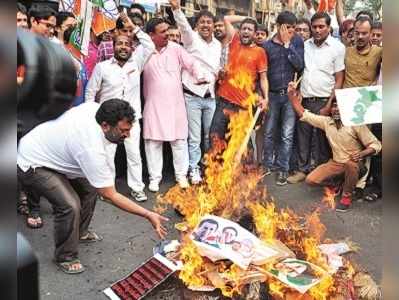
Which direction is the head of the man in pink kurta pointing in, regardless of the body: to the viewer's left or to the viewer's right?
to the viewer's right

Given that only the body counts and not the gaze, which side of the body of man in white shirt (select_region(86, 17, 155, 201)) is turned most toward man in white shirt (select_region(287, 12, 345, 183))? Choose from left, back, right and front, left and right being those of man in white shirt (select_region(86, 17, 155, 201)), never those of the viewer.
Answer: left

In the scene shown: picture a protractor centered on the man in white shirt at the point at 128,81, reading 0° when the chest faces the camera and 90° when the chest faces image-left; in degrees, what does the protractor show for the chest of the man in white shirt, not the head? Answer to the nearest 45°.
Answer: approximately 0°

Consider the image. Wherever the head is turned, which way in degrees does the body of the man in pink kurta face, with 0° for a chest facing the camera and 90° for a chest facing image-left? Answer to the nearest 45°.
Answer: approximately 0°
